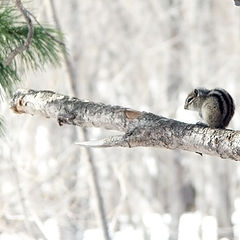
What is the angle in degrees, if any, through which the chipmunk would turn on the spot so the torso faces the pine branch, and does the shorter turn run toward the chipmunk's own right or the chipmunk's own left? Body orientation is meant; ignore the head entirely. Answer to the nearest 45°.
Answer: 0° — it already faces it

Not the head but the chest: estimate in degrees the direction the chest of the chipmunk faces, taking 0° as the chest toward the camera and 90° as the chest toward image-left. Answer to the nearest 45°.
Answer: approximately 90°
